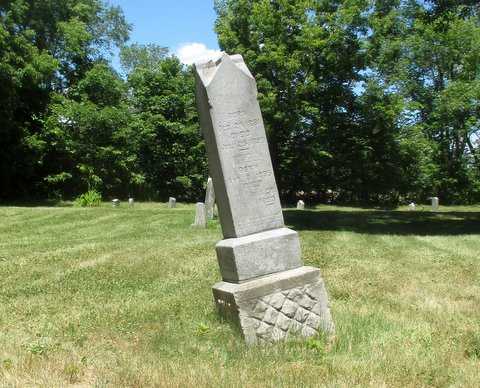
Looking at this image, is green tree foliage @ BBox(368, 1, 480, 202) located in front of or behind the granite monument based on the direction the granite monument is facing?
behind

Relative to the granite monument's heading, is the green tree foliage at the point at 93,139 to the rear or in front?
to the rear

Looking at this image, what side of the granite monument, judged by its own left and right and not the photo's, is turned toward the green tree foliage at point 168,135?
back

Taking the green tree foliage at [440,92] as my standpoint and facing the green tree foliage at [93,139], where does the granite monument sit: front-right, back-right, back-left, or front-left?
front-left

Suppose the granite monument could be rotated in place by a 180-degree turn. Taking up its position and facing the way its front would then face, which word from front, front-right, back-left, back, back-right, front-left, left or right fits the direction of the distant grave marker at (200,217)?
front

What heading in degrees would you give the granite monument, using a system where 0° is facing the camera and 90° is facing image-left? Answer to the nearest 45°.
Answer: approximately 0°

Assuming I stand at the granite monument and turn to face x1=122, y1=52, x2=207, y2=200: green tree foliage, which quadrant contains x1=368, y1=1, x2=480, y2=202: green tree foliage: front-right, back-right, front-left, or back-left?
front-right
